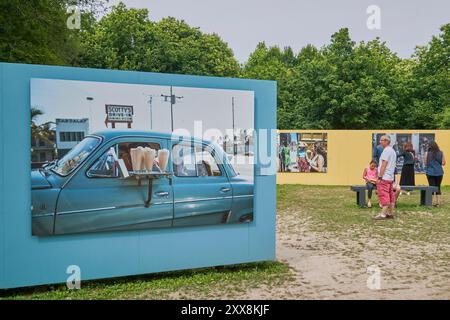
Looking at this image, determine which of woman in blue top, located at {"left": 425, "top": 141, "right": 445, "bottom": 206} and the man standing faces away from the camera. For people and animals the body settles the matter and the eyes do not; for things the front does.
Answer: the woman in blue top

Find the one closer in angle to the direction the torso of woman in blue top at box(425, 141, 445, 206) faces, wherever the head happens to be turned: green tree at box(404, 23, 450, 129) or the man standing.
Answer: the green tree

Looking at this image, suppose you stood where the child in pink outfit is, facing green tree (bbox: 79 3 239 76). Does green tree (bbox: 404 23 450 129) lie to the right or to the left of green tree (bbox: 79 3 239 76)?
right

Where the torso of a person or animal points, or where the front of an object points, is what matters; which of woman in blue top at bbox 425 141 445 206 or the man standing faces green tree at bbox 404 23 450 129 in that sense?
the woman in blue top

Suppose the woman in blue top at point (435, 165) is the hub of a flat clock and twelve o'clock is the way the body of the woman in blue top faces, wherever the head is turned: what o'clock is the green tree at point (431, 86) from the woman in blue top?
The green tree is roughly at 12 o'clock from the woman in blue top.

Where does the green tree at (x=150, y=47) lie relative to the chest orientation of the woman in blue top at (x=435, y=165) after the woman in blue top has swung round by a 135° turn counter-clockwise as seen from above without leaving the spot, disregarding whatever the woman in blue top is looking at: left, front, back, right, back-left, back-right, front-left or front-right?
right

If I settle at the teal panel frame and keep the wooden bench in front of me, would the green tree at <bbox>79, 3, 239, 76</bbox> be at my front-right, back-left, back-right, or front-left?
front-left

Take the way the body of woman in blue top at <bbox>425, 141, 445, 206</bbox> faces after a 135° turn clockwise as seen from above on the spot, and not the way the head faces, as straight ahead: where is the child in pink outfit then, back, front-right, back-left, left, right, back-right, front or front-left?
right

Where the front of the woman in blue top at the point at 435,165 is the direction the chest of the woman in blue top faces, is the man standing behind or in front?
behind

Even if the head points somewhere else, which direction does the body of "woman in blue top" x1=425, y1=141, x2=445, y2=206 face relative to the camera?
away from the camera

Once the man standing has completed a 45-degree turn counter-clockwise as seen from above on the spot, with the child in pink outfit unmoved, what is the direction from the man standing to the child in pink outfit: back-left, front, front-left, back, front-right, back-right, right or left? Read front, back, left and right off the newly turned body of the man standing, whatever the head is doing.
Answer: back-right

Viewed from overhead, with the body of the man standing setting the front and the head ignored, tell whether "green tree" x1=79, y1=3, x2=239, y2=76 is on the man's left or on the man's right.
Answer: on the man's right
